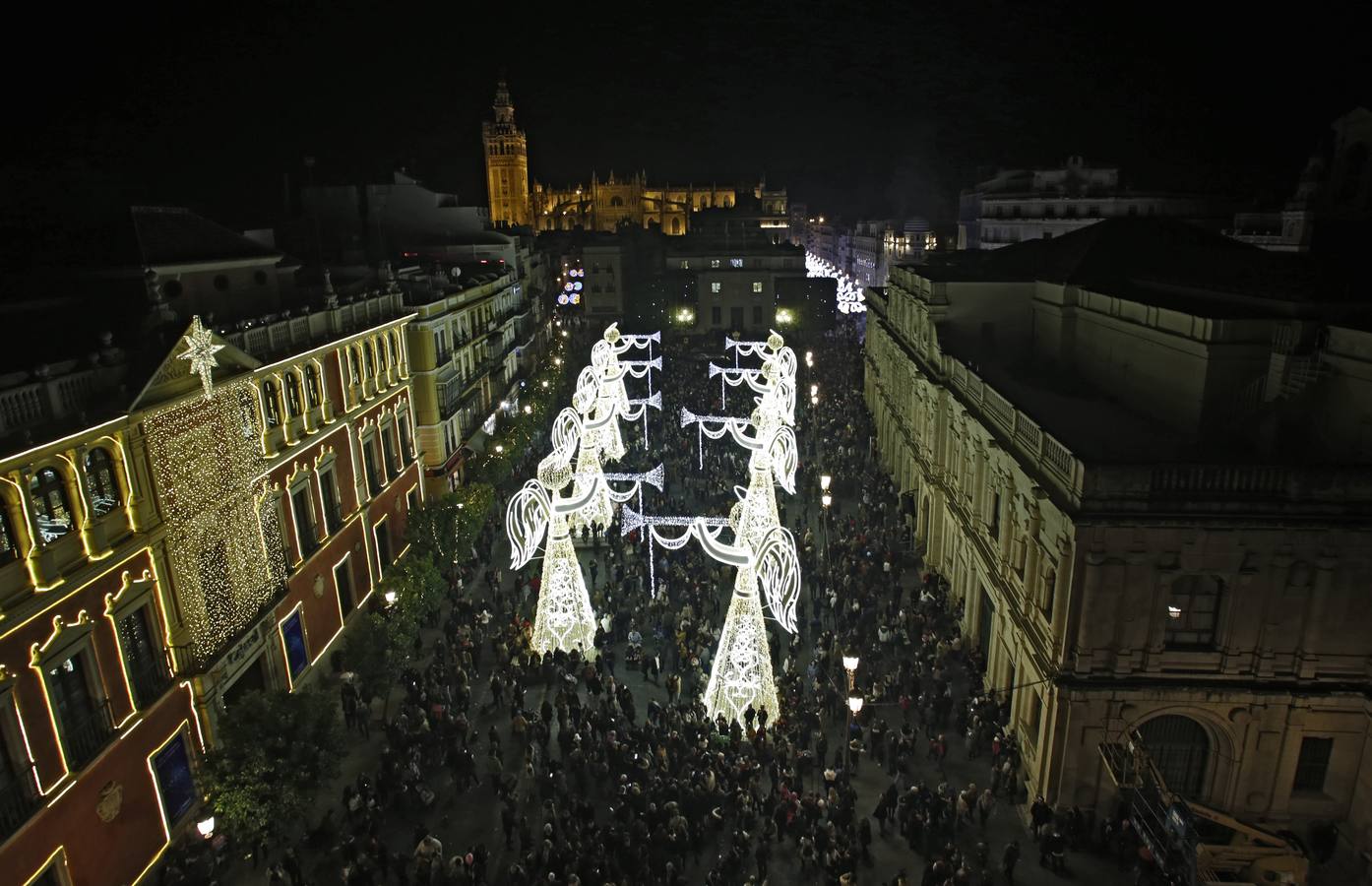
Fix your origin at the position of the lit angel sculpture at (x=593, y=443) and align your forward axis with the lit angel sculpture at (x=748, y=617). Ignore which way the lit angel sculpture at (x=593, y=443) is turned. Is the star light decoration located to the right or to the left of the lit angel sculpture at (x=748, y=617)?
right

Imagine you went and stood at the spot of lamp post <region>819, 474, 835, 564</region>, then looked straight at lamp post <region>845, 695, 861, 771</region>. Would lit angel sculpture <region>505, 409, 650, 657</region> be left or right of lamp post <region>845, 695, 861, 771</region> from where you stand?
right

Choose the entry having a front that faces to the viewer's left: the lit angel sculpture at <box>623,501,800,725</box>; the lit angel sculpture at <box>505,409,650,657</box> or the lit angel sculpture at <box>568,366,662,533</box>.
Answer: the lit angel sculpture at <box>623,501,800,725</box>

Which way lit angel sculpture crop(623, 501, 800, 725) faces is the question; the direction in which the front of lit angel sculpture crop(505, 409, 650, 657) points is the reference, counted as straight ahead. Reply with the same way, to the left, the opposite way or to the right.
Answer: the opposite way

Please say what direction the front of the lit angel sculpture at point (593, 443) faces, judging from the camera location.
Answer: facing to the right of the viewer

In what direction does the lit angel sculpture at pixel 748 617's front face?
to the viewer's left

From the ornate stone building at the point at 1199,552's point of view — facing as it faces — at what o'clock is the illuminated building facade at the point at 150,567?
The illuminated building facade is roughly at 11 o'clock from the ornate stone building.

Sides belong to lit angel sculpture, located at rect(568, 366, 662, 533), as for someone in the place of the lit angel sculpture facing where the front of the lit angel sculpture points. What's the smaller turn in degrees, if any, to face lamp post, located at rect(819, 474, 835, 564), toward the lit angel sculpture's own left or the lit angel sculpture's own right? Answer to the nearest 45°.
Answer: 0° — it already faces it

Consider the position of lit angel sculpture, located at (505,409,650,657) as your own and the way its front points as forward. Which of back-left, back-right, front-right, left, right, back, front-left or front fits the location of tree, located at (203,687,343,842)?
back-right

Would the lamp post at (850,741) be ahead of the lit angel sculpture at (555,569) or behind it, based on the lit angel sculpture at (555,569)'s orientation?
ahead

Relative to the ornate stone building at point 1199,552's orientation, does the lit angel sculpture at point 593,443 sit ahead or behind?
ahead

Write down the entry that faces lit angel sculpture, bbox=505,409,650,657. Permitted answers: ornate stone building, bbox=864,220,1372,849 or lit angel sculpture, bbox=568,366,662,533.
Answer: the ornate stone building

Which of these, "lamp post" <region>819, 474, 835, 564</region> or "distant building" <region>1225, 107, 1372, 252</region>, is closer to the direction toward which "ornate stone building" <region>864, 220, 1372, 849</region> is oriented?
the lamp post

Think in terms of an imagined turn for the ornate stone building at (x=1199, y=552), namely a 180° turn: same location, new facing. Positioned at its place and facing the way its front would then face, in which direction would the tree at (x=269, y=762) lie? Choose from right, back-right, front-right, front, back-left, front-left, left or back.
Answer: back-right

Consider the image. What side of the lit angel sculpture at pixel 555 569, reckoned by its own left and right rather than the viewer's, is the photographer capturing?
right

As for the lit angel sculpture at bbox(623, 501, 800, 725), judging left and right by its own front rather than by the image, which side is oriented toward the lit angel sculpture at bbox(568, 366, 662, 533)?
right

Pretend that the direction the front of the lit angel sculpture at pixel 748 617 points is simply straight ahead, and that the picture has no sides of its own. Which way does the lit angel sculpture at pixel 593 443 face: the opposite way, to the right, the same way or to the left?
the opposite way

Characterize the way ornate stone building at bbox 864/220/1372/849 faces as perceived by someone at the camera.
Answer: facing to the left of the viewer

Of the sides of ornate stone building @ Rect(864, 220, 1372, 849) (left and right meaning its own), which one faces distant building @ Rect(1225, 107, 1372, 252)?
right
